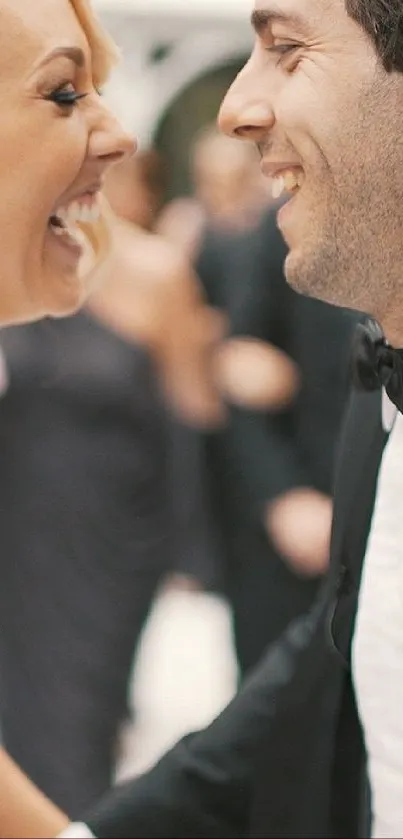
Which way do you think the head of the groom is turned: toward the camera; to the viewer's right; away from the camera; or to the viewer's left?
to the viewer's left

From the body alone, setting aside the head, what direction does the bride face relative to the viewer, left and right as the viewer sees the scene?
facing to the right of the viewer

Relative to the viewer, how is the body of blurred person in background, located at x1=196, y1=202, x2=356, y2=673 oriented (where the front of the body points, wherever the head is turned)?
toward the camera

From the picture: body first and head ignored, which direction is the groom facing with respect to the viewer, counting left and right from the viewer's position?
facing the viewer and to the left of the viewer

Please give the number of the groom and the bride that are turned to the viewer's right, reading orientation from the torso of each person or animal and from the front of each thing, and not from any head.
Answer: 1

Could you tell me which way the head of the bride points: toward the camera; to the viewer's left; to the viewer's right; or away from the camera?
to the viewer's right

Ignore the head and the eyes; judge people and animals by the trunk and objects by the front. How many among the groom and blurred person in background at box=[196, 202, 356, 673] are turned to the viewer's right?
0
